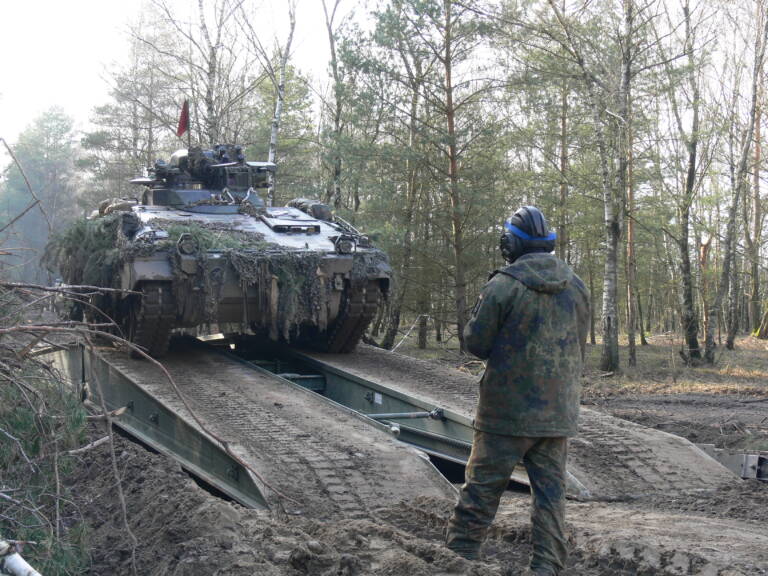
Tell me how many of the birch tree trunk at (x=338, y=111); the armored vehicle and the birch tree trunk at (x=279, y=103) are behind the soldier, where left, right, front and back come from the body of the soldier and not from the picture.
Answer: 0

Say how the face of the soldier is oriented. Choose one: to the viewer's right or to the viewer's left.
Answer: to the viewer's left

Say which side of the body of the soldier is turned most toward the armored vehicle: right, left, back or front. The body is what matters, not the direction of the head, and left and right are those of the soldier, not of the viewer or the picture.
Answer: front

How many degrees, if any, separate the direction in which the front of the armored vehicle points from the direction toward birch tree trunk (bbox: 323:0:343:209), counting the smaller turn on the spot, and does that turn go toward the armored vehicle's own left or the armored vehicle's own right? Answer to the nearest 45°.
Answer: approximately 135° to the armored vehicle's own left

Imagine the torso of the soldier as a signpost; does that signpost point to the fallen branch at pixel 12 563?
no

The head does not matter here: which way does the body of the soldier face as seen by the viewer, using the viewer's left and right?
facing away from the viewer and to the left of the viewer

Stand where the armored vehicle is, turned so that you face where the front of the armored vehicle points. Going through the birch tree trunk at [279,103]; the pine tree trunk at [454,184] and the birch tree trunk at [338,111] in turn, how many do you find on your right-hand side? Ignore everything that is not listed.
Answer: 0

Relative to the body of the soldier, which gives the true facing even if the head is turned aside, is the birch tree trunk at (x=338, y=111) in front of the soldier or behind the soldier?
in front

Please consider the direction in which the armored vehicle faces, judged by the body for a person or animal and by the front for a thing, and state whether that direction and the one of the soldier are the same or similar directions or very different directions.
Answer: very different directions

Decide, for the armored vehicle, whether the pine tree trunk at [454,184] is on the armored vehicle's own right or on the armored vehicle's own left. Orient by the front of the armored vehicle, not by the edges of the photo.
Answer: on the armored vehicle's own left

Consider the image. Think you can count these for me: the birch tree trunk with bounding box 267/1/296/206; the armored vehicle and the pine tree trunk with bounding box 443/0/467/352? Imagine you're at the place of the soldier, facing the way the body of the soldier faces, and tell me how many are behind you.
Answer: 0

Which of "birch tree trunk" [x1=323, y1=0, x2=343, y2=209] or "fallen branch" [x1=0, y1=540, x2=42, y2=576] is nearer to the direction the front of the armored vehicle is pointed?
the fallen branch

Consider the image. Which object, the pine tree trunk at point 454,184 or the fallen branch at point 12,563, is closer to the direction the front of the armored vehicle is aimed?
the fallen branch

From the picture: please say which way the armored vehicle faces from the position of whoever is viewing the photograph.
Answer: facing the viewer and to the right of the viewer

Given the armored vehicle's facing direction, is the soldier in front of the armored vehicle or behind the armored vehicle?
in front

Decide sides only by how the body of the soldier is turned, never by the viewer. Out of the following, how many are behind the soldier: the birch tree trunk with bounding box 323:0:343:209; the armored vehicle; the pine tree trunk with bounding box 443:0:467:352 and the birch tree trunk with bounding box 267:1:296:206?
0
